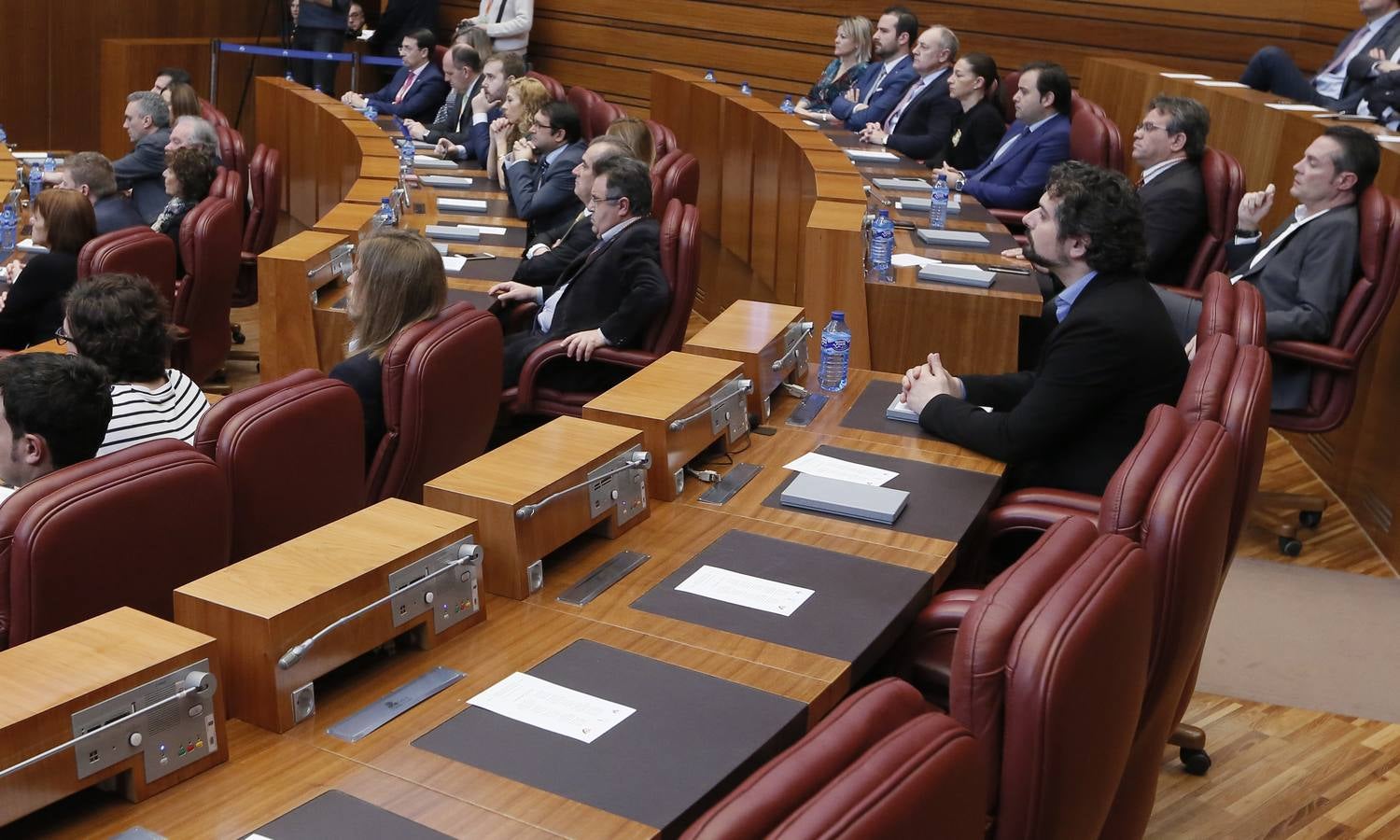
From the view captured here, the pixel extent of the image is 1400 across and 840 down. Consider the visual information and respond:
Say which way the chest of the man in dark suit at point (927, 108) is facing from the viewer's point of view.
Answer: to the viewer's left

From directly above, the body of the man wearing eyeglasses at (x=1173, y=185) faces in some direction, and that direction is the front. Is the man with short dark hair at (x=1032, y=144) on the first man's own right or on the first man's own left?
on the first man's own right

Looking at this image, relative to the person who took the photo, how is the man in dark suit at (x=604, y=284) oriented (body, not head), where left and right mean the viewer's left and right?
facing to the left of the viewer

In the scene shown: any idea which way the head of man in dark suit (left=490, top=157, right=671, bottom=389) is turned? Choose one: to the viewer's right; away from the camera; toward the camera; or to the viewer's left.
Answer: to the viewer's left

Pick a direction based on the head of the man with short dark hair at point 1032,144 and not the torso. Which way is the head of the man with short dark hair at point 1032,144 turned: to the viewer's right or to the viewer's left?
to the viewer's left

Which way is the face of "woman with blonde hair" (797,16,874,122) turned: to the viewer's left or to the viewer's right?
to the viewer's left

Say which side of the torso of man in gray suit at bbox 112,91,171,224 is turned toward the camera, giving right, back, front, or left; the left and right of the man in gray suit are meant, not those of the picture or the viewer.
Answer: left

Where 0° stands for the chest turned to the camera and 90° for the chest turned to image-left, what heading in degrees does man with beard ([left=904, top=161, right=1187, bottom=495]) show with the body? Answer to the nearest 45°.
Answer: approximately 90°

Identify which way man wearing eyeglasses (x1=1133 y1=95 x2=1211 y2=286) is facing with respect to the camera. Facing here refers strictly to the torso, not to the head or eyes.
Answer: to the viewer's left

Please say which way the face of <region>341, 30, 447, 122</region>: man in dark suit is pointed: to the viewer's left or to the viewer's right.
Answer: to the viewer's left

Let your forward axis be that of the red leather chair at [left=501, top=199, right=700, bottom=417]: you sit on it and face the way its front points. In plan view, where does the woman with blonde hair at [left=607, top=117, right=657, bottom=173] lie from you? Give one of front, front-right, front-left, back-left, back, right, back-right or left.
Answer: right

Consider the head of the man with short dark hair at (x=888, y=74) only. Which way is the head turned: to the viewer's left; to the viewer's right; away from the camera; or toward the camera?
to the viewer's left
